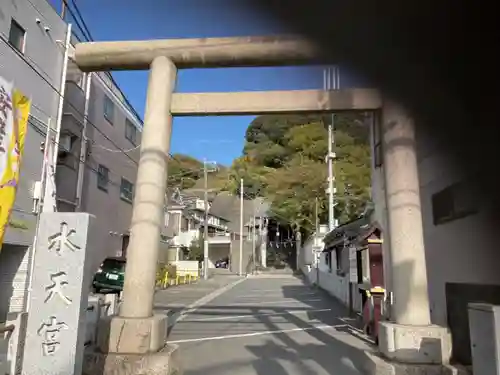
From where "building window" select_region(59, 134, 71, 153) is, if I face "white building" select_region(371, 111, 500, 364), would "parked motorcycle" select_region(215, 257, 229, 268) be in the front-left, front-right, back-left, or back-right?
back-left

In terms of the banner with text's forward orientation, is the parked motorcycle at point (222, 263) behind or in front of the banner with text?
behind

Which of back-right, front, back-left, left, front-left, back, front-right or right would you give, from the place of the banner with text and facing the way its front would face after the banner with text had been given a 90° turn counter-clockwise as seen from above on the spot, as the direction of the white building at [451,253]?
front-right

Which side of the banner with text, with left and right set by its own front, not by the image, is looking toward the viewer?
front

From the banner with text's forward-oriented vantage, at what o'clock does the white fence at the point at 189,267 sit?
The white fence is roughly at 7 o'clock from the banner with text.

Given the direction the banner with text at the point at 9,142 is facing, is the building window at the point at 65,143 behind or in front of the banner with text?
behind

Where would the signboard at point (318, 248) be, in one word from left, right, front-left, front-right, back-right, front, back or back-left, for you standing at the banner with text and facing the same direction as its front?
back-left

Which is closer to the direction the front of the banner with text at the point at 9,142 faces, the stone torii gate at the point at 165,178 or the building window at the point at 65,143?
the stone torii gate

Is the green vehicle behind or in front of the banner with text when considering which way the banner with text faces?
behind

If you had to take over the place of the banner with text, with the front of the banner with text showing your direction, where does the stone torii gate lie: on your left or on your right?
on your left
